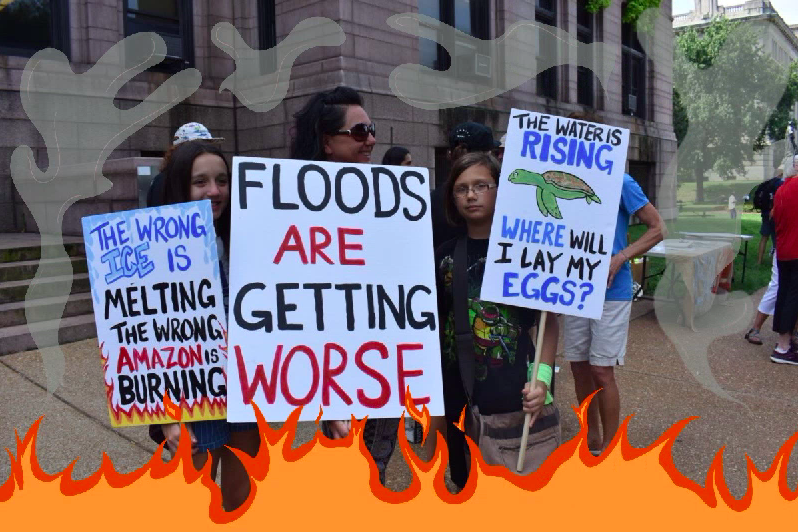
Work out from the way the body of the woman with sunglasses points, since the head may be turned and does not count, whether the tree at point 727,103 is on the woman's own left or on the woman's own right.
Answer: on the woman's own left

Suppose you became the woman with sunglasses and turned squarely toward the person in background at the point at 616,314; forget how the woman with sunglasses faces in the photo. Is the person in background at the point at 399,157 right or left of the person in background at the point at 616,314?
left

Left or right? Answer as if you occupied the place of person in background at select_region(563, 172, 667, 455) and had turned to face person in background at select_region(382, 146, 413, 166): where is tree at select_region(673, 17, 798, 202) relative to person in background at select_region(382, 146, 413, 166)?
right

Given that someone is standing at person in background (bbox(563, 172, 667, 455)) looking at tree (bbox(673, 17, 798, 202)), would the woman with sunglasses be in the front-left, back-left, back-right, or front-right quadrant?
back-left

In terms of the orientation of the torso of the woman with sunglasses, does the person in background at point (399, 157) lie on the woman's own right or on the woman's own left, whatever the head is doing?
on the woman's own left

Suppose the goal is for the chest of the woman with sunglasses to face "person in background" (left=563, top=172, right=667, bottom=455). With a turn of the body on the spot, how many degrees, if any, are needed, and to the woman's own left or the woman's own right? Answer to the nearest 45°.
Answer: approximately 90° to the woman's own left

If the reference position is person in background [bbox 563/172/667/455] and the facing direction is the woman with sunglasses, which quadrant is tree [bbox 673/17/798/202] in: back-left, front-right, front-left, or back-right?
back-right

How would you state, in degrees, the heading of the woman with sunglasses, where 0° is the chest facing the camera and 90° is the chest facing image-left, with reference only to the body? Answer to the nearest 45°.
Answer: approximately 315°
